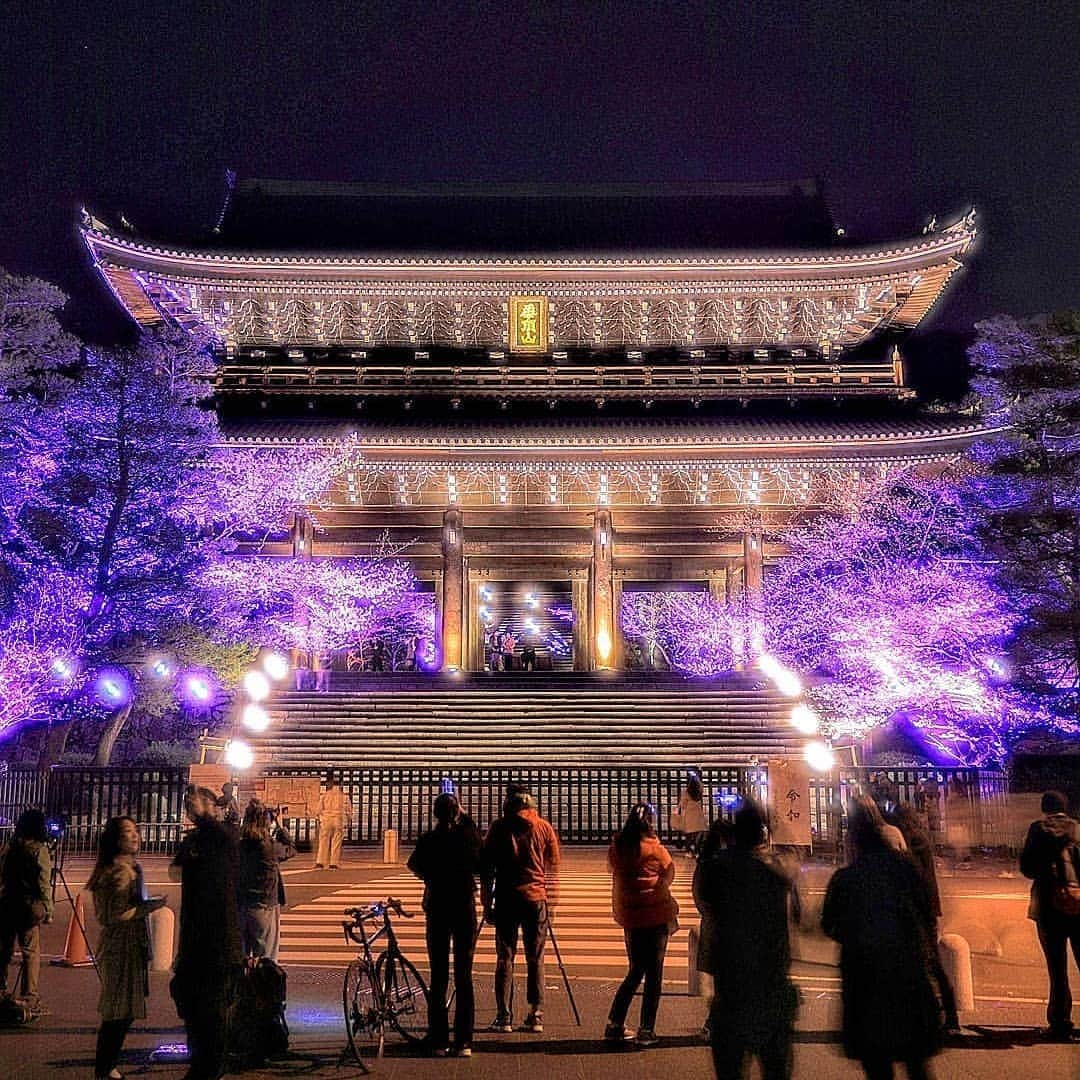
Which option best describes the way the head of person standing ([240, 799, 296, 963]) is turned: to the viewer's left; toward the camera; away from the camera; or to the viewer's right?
away from the camera

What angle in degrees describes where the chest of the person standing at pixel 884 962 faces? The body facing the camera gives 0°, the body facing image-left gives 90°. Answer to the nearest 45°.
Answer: approximately 180°

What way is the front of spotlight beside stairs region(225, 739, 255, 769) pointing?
toward the camera

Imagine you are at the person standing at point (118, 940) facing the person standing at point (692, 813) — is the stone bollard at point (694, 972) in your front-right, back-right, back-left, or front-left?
front-right

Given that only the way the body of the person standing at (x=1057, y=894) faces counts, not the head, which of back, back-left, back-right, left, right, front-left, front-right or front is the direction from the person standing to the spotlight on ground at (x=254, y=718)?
front-left

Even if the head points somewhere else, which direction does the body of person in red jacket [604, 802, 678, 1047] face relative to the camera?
away from the camera

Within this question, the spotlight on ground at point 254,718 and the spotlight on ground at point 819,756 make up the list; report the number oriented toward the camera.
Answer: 2

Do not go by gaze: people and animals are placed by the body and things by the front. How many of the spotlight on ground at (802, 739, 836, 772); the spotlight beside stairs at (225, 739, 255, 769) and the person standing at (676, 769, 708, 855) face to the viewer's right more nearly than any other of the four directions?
0

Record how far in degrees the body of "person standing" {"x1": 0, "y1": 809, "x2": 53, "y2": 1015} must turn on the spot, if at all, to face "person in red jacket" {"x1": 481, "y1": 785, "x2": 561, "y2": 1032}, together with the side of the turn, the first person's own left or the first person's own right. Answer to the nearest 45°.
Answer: approximately 90° to the first person's own right

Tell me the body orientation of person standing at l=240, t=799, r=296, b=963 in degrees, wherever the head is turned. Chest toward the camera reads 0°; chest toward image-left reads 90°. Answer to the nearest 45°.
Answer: approximately 225°

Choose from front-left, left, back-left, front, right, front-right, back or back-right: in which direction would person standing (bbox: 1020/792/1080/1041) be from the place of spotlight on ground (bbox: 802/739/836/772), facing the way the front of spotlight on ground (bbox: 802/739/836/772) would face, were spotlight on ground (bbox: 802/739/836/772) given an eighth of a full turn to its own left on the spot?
front-right

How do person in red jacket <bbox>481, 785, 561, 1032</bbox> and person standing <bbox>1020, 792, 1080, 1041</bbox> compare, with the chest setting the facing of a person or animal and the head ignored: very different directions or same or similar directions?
same or similar directions

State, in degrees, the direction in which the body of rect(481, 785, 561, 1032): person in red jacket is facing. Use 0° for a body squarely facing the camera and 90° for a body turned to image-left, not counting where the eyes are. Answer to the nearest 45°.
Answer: approximately 180°

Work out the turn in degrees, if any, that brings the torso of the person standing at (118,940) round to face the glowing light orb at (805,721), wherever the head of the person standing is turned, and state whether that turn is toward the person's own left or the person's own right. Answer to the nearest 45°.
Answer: approximately 45° to the person's own left

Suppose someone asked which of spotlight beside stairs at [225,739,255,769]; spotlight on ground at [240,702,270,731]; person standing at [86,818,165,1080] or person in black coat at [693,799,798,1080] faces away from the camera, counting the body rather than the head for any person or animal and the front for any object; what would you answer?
the person in black coat

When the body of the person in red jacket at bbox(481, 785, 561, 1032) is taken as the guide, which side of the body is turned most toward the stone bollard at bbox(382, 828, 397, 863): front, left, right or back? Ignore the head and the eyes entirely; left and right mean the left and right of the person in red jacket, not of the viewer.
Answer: front

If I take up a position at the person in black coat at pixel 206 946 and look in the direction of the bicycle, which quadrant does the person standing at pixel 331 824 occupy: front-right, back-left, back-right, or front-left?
front-left

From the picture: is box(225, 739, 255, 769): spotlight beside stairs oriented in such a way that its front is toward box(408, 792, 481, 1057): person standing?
yes
